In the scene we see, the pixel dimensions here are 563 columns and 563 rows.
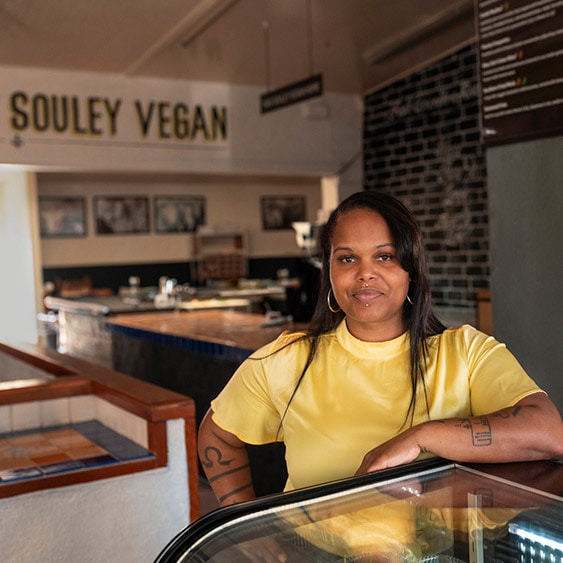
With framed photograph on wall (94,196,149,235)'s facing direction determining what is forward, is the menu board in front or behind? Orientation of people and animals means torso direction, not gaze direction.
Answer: in front

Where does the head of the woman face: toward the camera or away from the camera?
toward the camera

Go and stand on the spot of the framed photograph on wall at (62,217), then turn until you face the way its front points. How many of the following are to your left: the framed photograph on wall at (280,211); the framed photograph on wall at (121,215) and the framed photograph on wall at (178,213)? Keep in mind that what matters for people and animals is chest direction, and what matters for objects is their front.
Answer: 3

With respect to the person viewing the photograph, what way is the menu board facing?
facing the viewer and to the left of the viewer

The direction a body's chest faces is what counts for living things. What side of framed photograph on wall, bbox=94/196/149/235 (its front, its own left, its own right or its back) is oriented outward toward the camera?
front

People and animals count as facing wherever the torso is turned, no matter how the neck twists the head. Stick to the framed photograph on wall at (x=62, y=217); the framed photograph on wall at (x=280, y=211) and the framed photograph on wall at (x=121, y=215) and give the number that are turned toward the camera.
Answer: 3

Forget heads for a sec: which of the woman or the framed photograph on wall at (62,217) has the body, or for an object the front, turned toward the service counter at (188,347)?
the framed photograph on wall

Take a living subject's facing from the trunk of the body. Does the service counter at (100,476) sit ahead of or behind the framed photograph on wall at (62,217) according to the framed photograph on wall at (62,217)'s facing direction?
ahead

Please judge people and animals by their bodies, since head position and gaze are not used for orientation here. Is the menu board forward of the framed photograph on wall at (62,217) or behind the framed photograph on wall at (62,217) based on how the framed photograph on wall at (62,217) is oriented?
forward

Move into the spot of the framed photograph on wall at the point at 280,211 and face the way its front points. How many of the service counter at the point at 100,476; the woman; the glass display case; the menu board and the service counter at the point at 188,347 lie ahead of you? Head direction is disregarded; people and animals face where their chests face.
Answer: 5

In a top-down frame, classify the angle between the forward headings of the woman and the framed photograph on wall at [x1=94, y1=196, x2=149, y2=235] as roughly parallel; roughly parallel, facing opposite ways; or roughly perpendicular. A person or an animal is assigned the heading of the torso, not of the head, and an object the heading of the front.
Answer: roughly parallel

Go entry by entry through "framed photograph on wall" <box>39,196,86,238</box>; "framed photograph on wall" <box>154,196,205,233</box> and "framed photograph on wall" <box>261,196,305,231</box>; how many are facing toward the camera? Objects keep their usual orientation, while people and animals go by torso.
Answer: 3

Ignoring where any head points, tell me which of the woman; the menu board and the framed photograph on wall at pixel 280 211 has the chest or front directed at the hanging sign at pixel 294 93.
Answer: the framed photograph on wall
